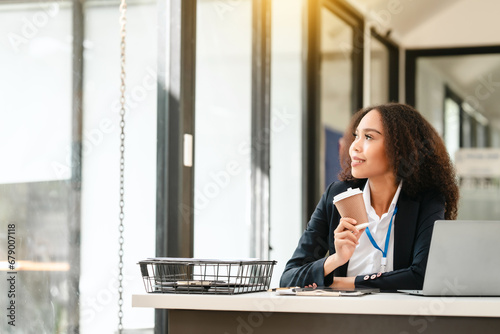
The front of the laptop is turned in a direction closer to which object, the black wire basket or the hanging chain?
the hanging chain

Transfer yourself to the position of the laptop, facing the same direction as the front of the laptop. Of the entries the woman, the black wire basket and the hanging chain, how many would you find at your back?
0

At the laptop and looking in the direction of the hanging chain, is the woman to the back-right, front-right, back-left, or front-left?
front-right

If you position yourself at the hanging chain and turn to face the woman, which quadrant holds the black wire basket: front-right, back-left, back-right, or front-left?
front-right

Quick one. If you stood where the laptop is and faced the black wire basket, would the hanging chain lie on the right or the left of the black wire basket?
right

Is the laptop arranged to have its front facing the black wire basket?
no

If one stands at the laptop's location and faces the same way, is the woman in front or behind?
in front

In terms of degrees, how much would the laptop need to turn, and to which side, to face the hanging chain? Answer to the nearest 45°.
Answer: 0° — it already faces it

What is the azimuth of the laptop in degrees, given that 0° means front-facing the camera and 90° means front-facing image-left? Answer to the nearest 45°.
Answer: approximately 135°
